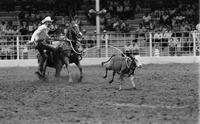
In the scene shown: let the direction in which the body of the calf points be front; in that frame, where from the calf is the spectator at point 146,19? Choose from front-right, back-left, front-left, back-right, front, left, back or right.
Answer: back-left

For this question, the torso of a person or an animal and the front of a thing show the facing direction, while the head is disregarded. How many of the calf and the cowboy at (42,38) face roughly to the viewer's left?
0

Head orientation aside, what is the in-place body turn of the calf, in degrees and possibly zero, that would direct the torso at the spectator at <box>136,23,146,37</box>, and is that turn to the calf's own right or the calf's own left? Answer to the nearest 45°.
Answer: approximately 135° to the calf's own left

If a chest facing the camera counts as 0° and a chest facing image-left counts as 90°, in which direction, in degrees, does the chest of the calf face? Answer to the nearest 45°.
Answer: approximately 315°

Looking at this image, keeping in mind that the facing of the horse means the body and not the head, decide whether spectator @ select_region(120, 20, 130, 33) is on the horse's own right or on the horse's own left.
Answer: on the horse's own left

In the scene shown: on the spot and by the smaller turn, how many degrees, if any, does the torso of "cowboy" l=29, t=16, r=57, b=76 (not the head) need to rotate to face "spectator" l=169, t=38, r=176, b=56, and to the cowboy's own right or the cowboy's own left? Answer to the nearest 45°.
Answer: approximately 45° to the cowboy's own left

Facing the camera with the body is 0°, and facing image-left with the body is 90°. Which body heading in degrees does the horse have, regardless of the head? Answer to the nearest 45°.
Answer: approximately 315°

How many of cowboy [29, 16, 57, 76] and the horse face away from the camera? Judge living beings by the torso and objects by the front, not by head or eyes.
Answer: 0

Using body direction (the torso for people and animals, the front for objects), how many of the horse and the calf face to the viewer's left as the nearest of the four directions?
0

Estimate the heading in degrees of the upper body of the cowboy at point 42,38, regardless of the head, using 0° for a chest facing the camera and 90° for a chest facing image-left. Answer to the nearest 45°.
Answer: approximately 270°
